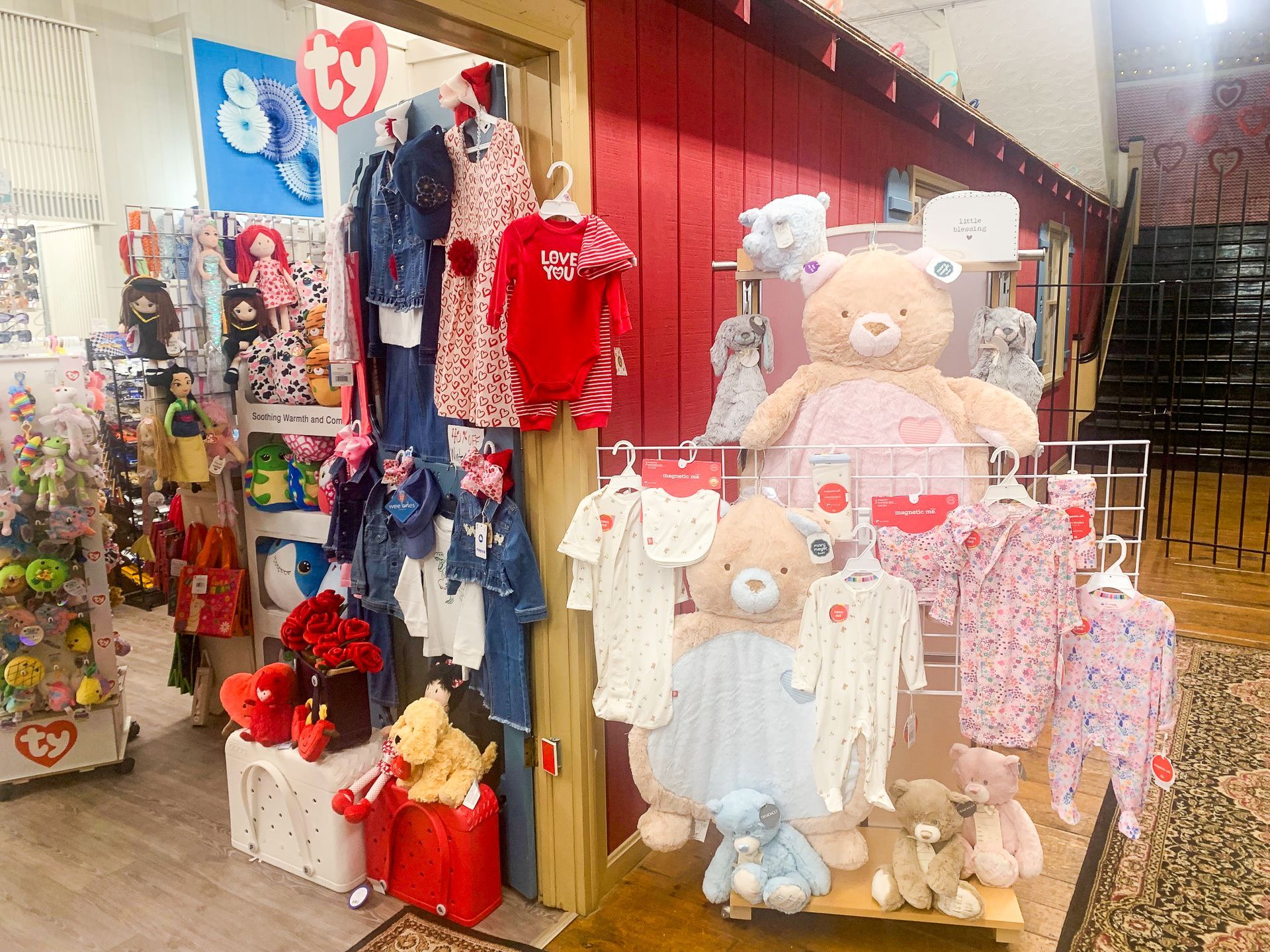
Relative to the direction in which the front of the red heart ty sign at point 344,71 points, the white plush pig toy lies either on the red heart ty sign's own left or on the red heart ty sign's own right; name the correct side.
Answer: on the red heart ty sign's own left

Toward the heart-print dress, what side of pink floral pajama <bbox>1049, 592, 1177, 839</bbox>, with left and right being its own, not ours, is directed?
right

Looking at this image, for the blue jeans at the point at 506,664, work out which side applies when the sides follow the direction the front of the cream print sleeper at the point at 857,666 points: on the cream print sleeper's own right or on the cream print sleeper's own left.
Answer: on the cream print sleeper's own right

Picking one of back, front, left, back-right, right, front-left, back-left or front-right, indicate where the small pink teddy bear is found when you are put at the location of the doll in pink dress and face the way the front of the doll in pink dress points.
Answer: front-left

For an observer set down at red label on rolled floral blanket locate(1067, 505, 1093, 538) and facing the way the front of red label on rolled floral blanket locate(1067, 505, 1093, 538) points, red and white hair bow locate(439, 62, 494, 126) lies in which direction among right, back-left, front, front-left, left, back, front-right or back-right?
right

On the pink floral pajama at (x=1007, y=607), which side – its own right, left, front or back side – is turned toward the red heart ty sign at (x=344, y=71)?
right

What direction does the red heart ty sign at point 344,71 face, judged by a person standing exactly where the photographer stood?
facing the viewer

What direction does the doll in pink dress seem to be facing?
toward the camera

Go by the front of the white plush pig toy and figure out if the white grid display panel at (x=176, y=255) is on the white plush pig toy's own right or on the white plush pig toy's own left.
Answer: on the white plush pig toy's own right

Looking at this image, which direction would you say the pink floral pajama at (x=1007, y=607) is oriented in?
toward the camera

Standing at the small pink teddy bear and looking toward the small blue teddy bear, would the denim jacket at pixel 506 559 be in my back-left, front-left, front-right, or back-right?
front-right

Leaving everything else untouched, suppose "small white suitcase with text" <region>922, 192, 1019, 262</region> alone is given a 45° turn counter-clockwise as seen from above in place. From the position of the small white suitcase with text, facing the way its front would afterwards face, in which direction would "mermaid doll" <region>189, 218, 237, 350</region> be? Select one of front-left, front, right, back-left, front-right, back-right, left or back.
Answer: back-right
